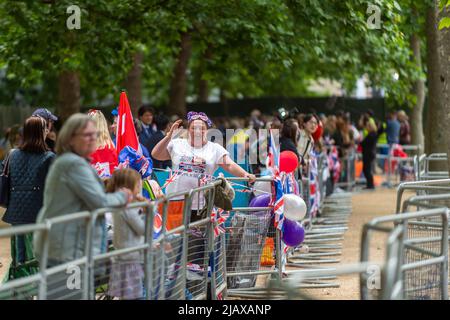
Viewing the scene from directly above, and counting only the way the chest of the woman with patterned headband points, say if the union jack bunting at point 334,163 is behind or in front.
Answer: behind

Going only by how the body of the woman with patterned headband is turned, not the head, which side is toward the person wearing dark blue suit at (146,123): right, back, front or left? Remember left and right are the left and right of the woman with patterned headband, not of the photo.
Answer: back

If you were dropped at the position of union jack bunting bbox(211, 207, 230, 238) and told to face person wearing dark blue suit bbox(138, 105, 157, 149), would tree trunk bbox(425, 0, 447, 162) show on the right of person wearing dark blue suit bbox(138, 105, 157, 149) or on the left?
right

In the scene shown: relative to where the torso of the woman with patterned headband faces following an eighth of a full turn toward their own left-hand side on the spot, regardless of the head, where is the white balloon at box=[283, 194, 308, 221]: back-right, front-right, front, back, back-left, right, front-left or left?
front-left

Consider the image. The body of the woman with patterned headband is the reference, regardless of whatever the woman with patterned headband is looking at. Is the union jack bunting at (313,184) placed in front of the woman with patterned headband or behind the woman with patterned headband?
behind

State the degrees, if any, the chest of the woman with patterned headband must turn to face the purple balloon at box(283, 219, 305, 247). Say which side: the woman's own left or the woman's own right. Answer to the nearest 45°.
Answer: approximately 90° to the woman's own left

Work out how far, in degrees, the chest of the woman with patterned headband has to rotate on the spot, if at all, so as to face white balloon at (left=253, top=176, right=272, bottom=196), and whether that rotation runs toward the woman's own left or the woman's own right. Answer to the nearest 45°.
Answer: approximately 135° to the woman's own left

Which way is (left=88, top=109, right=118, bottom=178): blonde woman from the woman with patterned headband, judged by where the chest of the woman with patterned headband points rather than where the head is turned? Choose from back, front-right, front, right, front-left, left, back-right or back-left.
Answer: right

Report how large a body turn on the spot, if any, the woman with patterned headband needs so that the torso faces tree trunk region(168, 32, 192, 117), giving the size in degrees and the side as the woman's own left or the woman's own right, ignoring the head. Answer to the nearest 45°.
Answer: approximately 180°

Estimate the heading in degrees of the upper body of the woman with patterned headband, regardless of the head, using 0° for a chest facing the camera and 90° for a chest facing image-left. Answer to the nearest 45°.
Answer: approximately 0°

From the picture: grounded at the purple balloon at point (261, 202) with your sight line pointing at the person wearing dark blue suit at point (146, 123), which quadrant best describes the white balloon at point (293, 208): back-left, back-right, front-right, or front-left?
back-right
